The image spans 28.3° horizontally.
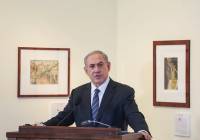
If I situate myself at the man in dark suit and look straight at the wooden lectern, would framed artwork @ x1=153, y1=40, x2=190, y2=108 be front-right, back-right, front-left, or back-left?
back-left

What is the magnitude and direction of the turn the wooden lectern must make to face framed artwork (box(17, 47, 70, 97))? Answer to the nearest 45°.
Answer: approximately 180°

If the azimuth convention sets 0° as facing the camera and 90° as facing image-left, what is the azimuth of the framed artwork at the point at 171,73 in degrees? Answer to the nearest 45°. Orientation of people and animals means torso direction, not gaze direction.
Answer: approximately 45°

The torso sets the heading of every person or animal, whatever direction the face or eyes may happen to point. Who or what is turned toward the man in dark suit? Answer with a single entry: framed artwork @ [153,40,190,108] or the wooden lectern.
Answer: the framed artwork

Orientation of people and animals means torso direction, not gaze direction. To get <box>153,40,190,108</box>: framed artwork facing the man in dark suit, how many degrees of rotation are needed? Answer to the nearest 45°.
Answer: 0° — it already faces them

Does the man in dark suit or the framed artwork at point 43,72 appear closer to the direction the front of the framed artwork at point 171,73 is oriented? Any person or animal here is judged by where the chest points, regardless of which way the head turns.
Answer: the man in dark suit

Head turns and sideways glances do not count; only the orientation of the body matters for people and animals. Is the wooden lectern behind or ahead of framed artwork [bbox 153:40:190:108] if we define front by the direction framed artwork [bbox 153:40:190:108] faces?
ahead

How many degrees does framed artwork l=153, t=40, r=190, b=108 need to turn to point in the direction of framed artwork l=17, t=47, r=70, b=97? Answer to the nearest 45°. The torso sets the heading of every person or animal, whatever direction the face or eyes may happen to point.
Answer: approximately 45° to its right

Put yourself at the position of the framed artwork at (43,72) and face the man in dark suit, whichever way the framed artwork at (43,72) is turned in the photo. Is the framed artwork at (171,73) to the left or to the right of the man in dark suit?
left

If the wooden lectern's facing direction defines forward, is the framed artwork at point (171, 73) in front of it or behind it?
behind

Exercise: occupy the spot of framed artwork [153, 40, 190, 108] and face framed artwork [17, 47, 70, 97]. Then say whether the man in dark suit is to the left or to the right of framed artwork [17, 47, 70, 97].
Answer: left

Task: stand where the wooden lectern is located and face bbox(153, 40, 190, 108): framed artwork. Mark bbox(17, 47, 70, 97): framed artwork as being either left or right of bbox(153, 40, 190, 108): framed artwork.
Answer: left
